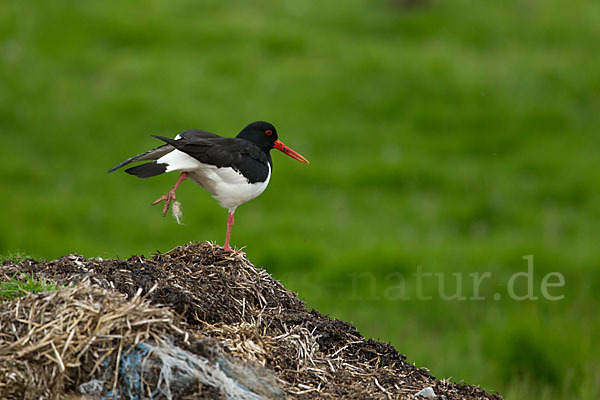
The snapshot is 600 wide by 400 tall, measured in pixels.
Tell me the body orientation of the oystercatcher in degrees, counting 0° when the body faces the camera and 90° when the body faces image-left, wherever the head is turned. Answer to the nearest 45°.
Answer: approximately 270°
